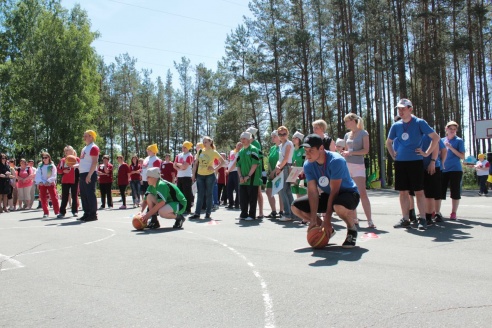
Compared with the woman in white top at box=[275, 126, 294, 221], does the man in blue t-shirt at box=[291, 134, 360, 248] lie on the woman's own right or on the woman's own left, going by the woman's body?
on the woman's own left

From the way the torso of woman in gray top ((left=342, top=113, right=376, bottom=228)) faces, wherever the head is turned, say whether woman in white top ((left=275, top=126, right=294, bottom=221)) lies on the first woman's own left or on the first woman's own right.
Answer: on the first woman's own right

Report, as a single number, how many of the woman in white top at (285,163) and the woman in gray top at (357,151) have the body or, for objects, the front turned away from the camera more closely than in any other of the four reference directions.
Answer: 0

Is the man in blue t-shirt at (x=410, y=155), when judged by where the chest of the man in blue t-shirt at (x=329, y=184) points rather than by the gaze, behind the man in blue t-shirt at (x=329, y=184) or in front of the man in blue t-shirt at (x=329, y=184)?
behind

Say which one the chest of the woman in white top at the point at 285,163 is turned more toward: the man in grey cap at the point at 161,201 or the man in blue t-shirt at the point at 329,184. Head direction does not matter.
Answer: the man in grey cap

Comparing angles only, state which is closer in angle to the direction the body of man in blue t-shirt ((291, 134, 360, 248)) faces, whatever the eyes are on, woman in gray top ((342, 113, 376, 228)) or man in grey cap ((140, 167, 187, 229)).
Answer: the man in grey cap

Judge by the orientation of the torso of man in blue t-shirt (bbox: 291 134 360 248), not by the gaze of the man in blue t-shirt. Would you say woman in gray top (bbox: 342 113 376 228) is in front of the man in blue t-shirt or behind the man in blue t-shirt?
behind

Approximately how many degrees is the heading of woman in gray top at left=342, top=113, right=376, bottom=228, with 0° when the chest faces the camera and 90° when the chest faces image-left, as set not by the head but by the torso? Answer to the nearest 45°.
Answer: approximately 45°

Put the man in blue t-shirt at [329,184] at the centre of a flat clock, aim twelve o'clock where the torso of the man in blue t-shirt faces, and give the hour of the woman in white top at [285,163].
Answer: The woman in white top is roughly at 4 o'clock from the man in blue t-shirt.

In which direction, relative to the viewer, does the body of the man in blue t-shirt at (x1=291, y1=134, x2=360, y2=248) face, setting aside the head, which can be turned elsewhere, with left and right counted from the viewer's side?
facing the viewer and to the left of the viewer

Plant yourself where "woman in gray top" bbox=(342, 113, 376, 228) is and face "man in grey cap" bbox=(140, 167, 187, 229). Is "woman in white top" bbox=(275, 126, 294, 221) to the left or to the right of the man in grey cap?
right

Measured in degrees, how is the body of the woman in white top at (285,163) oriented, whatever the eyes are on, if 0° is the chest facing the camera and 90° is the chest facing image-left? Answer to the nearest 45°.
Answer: approximately 90°

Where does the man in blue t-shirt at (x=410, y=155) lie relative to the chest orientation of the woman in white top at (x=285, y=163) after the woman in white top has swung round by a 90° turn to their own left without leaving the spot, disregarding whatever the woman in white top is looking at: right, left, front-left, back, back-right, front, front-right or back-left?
front-left
